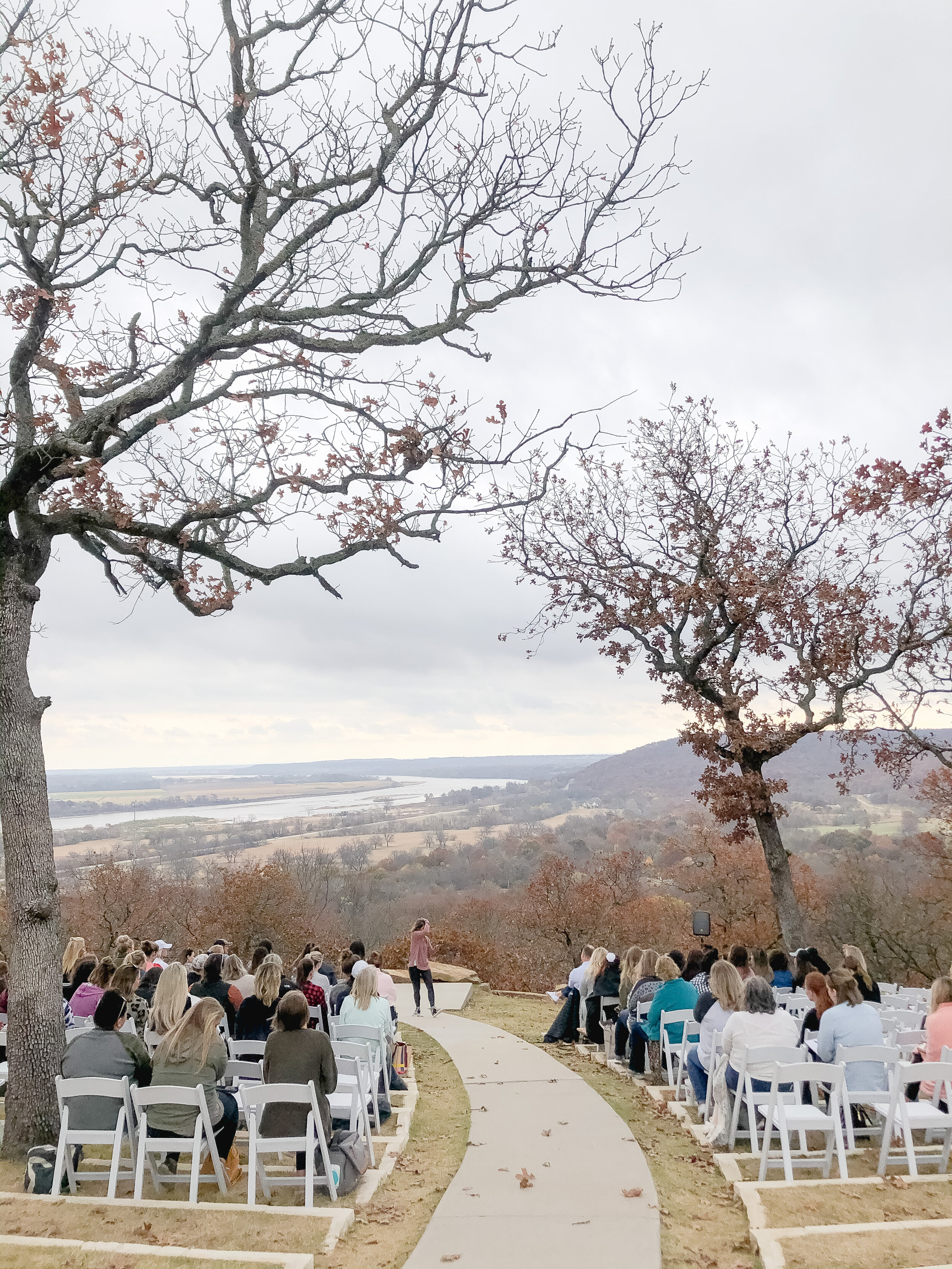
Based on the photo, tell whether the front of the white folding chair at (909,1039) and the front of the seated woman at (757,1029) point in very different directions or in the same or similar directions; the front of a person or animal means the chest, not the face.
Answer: same or similar directions

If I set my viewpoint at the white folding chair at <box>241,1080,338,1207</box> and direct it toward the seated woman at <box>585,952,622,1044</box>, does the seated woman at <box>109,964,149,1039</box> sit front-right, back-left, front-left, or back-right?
front-left

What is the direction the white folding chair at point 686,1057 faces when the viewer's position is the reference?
facing away from the viewer and to the left of the viewer

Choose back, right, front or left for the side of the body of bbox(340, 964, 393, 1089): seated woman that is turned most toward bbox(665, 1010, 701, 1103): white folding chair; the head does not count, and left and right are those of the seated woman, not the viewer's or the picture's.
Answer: right

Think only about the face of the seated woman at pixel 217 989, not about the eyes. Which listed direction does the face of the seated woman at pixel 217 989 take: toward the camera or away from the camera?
away from the camera

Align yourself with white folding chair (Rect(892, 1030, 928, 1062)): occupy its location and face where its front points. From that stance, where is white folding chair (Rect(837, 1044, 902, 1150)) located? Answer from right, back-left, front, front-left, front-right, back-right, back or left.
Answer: back

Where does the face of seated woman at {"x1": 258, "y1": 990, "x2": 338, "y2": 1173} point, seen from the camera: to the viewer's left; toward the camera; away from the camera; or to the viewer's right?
away from the camera

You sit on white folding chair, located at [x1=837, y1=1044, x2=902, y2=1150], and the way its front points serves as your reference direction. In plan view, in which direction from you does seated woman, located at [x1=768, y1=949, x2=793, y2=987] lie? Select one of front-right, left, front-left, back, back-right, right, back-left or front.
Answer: front

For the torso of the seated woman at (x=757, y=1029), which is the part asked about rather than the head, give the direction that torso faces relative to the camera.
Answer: away from the camera

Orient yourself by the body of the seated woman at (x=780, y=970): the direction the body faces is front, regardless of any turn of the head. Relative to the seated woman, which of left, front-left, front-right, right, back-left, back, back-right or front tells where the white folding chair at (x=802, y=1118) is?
back

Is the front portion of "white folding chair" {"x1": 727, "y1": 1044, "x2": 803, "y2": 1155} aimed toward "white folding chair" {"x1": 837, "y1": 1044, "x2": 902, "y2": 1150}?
no

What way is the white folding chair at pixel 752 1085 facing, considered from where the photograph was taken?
facing away from the viewer and to the left of the viewer

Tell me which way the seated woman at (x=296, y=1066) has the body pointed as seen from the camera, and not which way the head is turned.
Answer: away from the camera

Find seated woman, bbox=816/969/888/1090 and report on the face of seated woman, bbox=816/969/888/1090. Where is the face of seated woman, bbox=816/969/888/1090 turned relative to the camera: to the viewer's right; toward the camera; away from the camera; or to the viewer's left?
away from the camera

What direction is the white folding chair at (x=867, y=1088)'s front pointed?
away from the camera

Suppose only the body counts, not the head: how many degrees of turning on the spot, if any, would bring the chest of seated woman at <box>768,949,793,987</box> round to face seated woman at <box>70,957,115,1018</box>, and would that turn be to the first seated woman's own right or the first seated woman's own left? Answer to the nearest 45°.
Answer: approximately 135° to the first seated woman's own left

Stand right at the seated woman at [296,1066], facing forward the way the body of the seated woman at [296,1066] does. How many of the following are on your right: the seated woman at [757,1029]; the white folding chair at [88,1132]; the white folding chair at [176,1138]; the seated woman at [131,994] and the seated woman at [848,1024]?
2

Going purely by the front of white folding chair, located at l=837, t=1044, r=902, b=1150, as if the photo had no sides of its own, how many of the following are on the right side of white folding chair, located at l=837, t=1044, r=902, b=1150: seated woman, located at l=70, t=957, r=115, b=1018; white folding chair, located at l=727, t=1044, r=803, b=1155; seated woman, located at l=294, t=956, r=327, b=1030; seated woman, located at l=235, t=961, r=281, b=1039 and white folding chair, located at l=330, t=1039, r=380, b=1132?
0

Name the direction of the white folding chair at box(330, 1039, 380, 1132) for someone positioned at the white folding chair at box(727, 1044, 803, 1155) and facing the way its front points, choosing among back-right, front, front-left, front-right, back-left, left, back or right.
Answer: front-left
